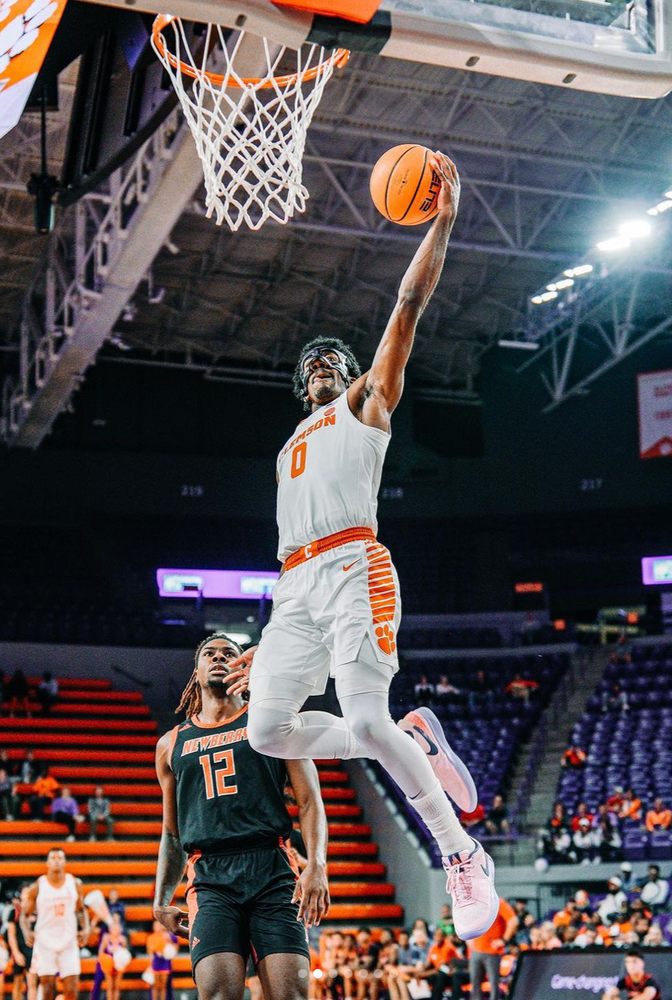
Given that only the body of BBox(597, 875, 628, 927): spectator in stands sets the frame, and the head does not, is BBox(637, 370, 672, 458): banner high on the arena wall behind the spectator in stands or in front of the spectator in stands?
behind

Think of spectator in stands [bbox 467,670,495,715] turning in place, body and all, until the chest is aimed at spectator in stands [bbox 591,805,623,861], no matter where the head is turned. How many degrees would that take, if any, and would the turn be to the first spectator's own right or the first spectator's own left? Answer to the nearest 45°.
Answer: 0° — they already face them

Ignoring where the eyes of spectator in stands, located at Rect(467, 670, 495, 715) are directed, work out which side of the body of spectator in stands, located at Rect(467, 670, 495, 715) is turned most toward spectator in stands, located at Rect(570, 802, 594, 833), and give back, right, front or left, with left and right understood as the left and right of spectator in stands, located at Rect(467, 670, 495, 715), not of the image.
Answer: front

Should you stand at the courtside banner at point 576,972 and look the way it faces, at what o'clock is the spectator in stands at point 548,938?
The spectator in stands is roughly at 6 o'clock from the courtside banner.

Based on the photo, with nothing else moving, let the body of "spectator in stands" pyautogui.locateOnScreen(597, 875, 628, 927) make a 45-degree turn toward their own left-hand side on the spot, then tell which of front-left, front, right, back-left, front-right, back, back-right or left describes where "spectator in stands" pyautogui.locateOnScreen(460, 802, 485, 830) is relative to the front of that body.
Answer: back-right

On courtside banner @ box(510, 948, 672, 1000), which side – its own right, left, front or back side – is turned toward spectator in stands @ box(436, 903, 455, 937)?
back

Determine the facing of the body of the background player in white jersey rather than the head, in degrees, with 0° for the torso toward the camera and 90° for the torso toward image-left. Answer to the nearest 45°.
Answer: approximately 0°
